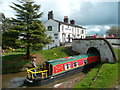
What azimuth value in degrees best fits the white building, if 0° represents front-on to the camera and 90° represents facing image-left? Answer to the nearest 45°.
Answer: approximately 315°

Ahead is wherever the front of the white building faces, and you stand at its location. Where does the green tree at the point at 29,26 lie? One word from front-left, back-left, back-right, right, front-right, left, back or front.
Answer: front-right
